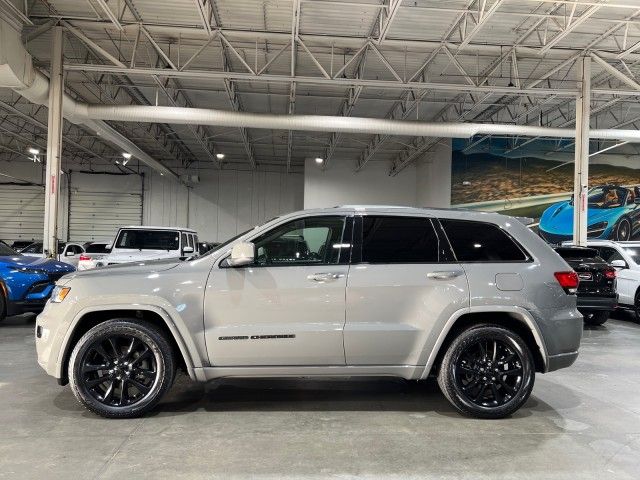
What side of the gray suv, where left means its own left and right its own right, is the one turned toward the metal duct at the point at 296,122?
right

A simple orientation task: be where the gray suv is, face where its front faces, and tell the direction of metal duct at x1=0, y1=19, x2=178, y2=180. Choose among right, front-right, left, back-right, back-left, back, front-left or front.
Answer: front-right

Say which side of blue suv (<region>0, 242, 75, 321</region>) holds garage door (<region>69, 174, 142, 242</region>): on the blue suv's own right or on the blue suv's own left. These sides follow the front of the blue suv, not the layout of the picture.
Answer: on the blue suv's own left

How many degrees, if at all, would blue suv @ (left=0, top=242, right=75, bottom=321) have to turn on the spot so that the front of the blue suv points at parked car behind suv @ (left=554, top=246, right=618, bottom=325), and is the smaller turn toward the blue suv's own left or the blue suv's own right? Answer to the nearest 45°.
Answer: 0° — it already faces it

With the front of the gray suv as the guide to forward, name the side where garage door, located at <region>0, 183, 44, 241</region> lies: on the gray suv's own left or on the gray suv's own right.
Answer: on the gray suv's own right

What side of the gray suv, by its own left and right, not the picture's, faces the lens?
left

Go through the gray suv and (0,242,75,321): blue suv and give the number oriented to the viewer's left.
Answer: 1

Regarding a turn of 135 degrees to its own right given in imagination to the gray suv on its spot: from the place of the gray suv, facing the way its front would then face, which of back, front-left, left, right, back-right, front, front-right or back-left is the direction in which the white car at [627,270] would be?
front

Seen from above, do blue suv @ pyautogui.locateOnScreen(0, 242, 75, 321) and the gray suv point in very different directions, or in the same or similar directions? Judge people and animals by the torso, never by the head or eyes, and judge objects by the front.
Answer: very different directions

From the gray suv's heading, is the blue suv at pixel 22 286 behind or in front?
in front

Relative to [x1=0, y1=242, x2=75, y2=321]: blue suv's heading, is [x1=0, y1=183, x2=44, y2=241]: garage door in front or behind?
behind
